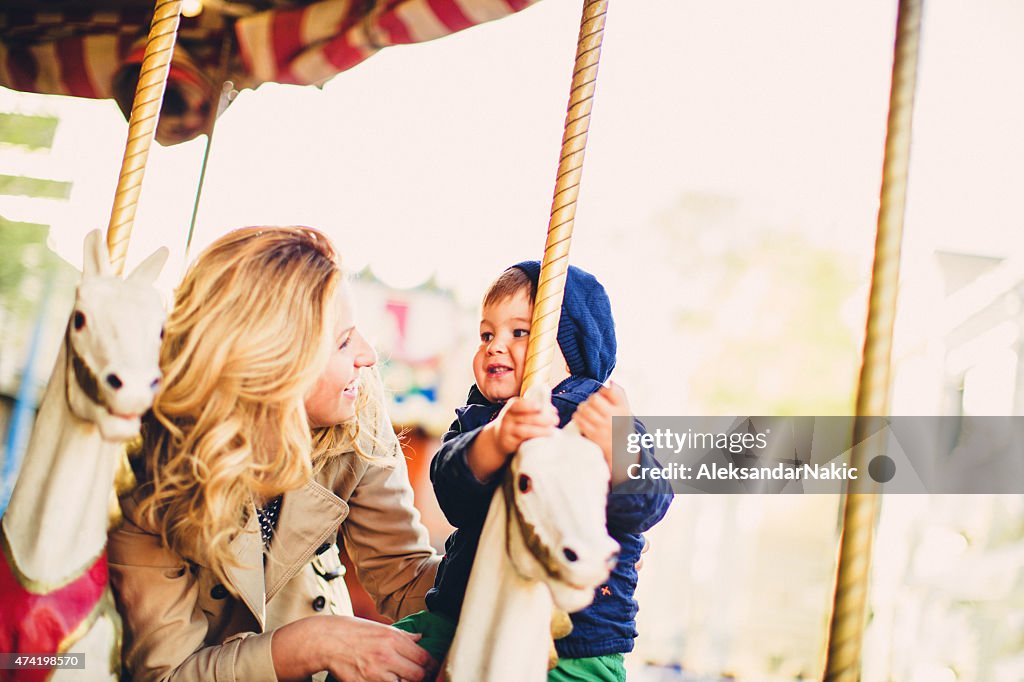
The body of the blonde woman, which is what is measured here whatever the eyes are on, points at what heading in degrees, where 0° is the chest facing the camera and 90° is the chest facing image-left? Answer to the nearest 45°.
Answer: approximately 315°

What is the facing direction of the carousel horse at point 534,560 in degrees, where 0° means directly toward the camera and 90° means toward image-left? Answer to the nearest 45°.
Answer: approximately 315°

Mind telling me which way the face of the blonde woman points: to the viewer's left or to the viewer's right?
to the viewer's right

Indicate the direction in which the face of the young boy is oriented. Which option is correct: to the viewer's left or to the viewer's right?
to the viewer's left
